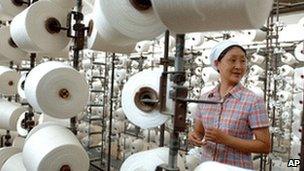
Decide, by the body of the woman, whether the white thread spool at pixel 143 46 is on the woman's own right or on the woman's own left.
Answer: on the woman's own right

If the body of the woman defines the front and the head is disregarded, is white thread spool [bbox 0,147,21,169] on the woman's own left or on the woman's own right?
on the woman's own right

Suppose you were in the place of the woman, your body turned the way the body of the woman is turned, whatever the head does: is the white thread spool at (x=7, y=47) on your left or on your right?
on your right

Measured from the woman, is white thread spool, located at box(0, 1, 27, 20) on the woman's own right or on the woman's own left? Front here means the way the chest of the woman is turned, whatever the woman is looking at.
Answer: on the woman's own right

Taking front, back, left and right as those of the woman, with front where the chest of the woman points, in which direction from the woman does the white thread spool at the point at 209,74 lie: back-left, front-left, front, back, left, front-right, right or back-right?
back-right

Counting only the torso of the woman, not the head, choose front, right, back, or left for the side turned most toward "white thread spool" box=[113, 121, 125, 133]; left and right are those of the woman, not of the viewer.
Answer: right

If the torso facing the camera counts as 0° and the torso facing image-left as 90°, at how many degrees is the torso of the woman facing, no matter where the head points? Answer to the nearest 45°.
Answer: approximately 45°

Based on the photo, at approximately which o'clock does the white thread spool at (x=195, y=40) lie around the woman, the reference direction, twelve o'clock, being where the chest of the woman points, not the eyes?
The white thread spool is roughly at 4 o'clock from the woman.
